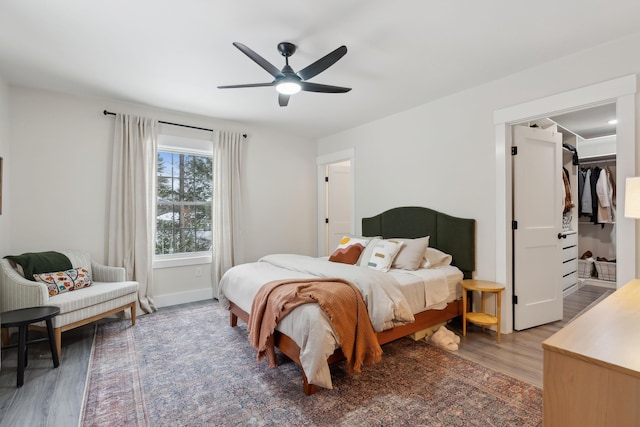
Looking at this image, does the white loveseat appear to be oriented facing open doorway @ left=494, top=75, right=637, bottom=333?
yes

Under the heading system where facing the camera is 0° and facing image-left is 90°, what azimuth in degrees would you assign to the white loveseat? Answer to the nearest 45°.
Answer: approximately 315°

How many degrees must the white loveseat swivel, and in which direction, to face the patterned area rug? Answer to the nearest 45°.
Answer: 0° — it already faces it

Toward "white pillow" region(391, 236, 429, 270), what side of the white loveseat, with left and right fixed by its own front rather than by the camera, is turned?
front

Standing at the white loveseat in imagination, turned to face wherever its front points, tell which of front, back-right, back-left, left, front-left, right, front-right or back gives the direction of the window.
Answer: left

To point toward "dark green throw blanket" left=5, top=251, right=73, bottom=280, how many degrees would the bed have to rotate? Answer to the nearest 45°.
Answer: approximately 45° to its right

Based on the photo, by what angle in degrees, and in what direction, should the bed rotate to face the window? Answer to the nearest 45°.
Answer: approximately 90° to its right

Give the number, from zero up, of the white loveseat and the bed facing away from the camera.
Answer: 0

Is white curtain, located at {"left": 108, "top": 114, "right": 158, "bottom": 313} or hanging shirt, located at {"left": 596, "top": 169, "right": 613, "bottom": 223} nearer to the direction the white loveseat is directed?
the hanging shirt

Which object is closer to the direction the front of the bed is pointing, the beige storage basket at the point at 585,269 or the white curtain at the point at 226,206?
the white curtain

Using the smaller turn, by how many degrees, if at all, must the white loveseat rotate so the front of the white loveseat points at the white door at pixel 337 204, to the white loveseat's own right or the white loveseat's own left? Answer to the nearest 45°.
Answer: approximately 45° to the white loveseat's own left

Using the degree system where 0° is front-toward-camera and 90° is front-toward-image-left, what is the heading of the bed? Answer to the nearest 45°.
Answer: approximately 45°

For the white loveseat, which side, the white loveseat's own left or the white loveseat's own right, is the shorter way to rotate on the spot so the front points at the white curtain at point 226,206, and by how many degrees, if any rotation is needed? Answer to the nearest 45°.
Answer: approximately 90° to the white loveseat's own left

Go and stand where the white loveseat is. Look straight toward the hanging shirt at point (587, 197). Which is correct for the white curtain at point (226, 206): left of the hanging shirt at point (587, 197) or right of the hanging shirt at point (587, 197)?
left

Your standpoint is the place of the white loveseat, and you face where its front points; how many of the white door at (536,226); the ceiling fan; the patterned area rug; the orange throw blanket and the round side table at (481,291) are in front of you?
5
